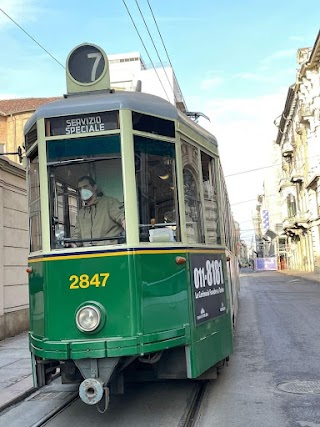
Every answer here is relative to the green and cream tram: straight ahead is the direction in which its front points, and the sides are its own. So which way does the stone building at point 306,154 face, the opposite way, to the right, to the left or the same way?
to the right

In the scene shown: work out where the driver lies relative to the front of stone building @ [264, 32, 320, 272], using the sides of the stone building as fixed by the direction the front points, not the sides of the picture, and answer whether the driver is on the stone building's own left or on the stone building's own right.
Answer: on the stone building's own left

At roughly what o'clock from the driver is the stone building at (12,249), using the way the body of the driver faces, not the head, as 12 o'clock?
The stone building is roughly at 4 o'clock from the driver.

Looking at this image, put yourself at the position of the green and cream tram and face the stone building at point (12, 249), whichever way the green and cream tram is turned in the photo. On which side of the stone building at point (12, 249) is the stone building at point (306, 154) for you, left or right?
right

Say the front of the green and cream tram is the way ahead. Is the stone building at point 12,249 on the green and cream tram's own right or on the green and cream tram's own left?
on the green and cream tram's own right

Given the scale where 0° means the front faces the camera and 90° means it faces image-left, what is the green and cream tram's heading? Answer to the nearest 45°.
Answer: approximately 45°

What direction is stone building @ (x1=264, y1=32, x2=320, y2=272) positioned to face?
to the viewer's left

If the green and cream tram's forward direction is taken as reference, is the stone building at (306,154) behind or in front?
behind
